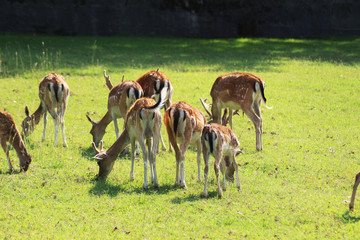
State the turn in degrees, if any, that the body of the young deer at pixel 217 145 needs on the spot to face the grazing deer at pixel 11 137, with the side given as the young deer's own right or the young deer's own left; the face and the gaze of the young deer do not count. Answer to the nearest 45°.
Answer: approximately 135° to the young deer's own left

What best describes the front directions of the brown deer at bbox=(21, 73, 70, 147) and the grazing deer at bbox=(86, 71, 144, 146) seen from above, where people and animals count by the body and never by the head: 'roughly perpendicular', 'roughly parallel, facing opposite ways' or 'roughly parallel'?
roughly parallel

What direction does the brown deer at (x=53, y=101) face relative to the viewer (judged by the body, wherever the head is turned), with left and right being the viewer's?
facing away from the viewer and to the left of the viewer

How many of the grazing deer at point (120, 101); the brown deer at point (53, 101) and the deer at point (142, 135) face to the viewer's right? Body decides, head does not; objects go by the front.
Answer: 0

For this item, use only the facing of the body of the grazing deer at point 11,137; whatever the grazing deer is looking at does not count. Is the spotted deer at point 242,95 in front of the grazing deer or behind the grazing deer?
in front

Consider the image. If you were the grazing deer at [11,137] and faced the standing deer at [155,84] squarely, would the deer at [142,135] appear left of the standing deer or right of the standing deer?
right

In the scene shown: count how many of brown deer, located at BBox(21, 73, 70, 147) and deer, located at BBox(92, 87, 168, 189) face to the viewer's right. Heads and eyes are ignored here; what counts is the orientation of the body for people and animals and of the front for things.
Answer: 0

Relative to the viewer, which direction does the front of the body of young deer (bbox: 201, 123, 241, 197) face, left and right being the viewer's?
facing away from the viewer and to the right of the viewer

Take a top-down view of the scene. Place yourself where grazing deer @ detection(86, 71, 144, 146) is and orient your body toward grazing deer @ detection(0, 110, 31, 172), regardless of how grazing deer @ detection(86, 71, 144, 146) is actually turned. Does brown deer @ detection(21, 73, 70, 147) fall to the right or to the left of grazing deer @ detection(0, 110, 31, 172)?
right

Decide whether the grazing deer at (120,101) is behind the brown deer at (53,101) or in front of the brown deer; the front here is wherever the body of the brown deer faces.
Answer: behind

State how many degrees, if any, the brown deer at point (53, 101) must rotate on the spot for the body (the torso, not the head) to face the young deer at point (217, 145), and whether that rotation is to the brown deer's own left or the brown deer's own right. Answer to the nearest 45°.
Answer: approximately 180°

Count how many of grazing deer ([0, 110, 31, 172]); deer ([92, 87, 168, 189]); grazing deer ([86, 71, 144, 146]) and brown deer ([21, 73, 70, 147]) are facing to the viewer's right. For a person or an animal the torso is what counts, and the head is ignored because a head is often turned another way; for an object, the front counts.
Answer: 1

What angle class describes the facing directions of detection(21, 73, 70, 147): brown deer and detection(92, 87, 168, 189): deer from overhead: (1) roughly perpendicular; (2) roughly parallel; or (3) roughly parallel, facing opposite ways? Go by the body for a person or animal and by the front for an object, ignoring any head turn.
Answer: roughly parallel

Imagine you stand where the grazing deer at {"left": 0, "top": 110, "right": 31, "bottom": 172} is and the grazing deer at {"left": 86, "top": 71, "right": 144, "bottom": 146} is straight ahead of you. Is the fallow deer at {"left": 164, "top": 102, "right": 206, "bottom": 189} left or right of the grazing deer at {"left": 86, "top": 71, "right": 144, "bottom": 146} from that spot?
right

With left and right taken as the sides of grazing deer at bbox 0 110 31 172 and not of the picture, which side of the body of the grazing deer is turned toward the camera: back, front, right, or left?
right

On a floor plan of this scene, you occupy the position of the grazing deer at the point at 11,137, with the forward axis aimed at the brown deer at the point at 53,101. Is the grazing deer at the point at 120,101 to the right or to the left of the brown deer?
right
